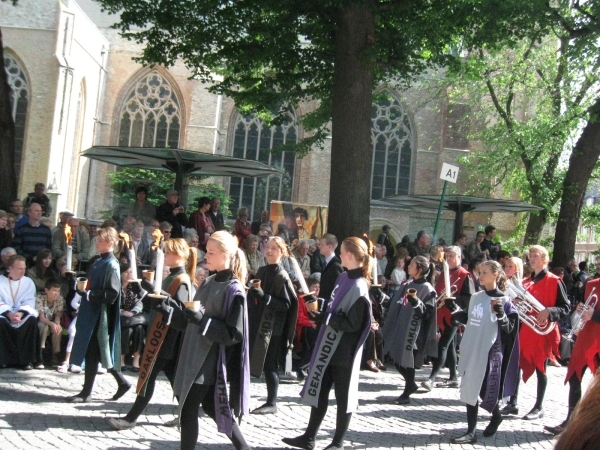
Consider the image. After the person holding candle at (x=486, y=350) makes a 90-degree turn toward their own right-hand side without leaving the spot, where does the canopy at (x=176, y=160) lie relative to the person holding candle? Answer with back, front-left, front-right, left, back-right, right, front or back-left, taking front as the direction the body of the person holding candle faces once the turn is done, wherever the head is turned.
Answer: front

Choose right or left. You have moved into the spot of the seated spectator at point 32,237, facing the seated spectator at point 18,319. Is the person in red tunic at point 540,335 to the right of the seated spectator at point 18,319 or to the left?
left

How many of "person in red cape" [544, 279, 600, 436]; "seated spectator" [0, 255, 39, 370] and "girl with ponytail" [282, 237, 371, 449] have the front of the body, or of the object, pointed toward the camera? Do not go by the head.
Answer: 1

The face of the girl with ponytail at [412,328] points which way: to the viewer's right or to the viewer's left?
to the viewer's left

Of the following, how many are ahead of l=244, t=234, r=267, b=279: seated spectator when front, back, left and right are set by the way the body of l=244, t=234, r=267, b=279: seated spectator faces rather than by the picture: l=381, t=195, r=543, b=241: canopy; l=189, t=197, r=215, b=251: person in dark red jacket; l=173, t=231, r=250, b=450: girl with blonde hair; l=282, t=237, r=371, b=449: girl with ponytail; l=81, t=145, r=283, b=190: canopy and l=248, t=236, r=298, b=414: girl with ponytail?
3

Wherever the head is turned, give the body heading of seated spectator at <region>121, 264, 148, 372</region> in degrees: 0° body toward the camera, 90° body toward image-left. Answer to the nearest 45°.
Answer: approximately 0°

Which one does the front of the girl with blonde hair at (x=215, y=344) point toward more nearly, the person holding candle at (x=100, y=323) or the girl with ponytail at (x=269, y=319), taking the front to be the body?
the person holding candle

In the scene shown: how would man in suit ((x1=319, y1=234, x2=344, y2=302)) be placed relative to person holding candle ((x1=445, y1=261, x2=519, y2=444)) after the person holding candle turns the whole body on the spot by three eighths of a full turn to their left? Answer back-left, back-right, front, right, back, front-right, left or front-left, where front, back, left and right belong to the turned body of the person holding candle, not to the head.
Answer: back-left

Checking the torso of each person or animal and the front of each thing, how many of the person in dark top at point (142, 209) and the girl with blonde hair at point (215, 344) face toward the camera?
1

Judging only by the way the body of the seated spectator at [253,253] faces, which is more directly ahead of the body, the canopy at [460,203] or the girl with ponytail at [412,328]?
the girl with ponytail

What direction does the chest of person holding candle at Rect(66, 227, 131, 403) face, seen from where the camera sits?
to the viewer's left

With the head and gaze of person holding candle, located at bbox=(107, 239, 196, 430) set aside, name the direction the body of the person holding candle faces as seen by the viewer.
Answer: to the viewer's left

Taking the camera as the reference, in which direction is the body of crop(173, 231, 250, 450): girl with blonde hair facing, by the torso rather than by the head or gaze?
to the viewer's left

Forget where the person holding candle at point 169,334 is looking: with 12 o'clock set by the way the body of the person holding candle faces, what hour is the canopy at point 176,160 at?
The canopy is roughly at 3 o'clock from the person holding candle.

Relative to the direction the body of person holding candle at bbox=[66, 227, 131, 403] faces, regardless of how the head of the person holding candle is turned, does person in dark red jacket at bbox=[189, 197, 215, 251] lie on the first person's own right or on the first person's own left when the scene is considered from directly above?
on the first person's own right

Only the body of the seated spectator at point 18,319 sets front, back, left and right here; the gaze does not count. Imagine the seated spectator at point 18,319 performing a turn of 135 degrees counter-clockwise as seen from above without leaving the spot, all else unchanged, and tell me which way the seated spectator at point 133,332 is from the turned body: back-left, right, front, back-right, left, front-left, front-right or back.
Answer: front-right

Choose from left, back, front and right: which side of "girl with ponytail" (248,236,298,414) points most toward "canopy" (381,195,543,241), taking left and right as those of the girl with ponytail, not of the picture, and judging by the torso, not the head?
back

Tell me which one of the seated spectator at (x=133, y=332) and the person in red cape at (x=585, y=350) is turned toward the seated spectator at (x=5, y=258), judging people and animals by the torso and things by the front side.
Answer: the person in red cape
